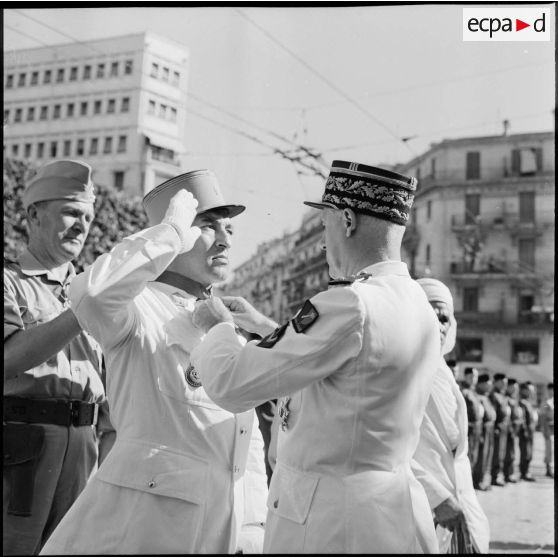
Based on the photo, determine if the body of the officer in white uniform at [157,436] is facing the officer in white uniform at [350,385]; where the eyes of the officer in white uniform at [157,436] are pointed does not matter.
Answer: yes

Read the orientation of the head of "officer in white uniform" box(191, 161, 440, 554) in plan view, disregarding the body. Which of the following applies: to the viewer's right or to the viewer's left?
to the viewer's left

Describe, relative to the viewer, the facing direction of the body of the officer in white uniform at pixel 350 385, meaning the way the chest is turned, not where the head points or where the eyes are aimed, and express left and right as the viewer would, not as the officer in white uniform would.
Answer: facing away from the viewer and to the left of the viewer

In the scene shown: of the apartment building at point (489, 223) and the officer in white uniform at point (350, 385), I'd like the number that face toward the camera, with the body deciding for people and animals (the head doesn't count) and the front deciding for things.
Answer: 1

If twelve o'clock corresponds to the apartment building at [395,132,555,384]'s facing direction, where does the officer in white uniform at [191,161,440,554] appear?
The officer in white uniform is roughly at 12 o'clock from the apartment building.

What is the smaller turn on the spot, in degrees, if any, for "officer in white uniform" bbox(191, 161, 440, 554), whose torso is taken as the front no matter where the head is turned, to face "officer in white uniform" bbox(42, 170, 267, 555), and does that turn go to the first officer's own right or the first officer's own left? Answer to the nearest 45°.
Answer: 0° — they already face them

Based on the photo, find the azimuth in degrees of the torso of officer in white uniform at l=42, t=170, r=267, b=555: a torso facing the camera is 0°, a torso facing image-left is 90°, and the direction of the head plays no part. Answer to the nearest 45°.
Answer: approximately 315°

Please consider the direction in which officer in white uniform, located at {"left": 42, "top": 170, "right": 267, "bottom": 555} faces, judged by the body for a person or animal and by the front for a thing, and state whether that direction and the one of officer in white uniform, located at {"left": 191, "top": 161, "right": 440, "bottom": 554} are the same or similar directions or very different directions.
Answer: very different directions

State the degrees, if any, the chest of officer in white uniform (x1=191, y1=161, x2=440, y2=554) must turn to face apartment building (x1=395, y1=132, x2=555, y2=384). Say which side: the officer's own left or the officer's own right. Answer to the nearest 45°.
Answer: approximately 45° to the officer's own right

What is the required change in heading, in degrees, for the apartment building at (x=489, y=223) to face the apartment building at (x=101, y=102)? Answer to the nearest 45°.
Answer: approximately 45° to its right
